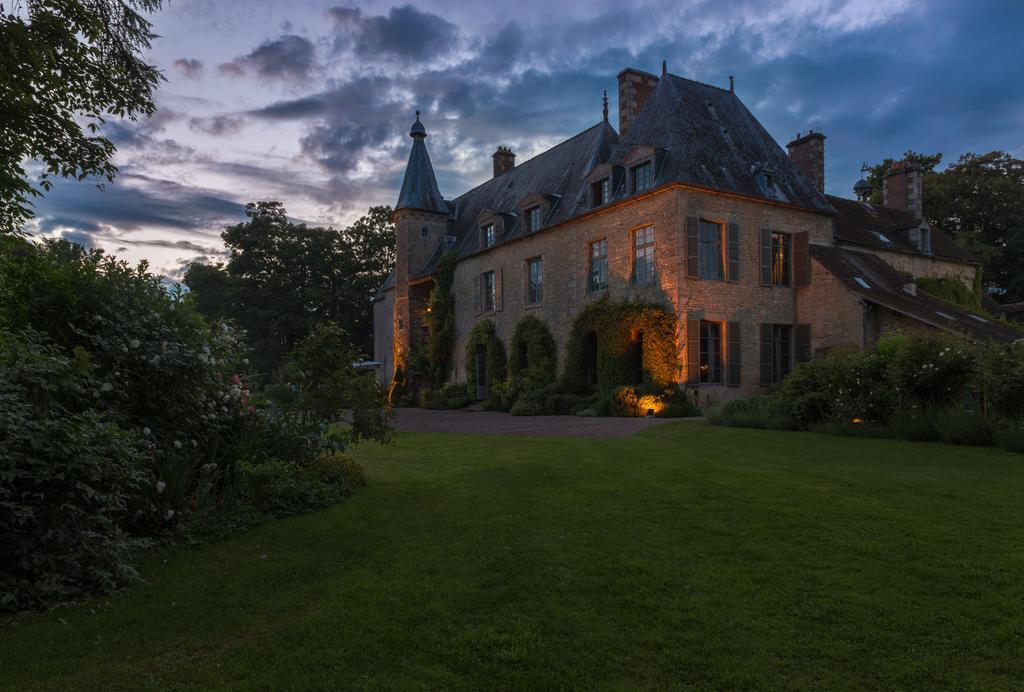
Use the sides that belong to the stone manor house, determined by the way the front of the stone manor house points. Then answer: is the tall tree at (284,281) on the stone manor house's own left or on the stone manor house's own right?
on the stone manor house's own right

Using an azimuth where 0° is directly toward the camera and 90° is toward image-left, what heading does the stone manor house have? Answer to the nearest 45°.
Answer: approximately 45°

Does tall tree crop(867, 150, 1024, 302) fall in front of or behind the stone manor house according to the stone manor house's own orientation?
behind

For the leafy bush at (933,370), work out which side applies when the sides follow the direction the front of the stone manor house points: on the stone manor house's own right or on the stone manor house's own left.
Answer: on the stone manor house's own left

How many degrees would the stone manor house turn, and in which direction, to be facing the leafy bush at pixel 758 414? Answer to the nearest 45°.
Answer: approximately 45° to its left

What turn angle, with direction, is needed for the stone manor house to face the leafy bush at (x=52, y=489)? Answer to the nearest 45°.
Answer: approximately 45° to its left
